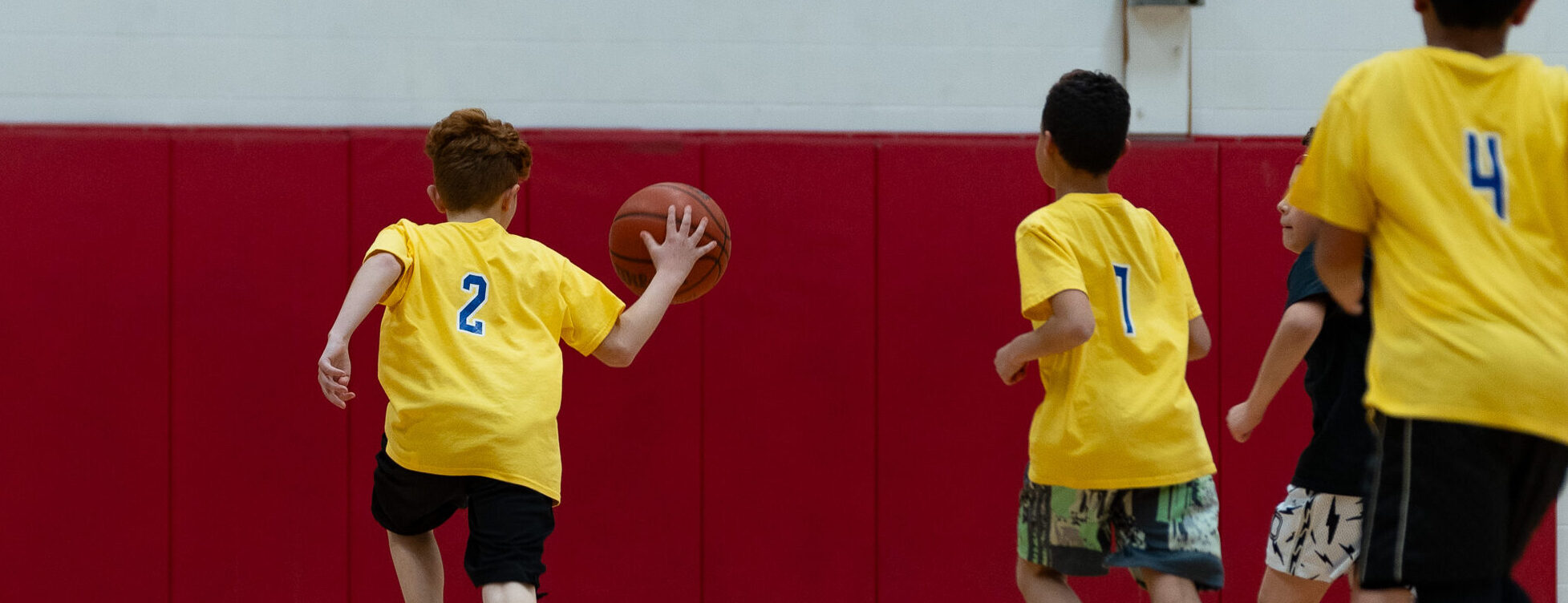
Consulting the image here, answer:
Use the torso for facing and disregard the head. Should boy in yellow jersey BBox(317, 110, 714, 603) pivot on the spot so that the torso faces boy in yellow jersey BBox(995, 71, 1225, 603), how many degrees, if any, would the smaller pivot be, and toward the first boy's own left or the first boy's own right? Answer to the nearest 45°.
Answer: approximately 90° to the first boy's own right

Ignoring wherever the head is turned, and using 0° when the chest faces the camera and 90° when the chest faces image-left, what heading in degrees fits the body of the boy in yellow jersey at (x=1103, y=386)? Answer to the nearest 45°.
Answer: approximately 135°

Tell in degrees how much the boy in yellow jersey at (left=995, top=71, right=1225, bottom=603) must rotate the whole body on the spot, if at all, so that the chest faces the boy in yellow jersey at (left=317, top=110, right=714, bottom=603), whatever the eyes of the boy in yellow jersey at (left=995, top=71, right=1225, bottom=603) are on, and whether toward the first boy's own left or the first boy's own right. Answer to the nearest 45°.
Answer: approximately 45° to the first boy's own left

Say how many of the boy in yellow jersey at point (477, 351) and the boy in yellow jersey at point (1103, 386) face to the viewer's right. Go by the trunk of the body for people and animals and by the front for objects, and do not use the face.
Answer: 0

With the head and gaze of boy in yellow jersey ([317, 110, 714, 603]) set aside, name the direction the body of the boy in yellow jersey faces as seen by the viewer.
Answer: away from the camera

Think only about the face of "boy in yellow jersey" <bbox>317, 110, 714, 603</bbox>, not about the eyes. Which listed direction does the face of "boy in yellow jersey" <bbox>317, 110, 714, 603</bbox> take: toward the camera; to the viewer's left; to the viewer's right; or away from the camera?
away from the camera

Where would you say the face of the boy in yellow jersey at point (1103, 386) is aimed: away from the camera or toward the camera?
away from the camera

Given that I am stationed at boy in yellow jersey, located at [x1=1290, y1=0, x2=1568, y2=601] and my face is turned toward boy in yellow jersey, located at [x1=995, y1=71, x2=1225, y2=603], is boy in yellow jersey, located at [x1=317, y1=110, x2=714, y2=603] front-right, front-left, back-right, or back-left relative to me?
front-left

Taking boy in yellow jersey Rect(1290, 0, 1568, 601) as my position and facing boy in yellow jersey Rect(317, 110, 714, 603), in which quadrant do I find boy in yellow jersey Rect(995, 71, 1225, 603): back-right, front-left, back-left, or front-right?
front-right

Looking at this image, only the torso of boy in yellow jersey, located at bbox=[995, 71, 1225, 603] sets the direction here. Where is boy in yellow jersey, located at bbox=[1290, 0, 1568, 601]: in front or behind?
behind

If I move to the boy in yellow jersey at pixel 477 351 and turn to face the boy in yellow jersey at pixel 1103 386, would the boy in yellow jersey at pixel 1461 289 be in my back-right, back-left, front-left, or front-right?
front-right

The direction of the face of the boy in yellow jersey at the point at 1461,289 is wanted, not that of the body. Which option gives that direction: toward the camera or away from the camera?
away from the camera

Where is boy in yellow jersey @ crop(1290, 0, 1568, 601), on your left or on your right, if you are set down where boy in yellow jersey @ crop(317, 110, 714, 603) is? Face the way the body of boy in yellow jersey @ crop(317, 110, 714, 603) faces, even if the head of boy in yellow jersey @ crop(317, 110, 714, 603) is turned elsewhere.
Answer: on your right

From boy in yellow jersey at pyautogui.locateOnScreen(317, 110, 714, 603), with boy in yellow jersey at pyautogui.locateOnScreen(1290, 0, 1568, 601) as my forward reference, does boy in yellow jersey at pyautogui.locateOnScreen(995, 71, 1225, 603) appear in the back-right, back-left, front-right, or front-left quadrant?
front-left
